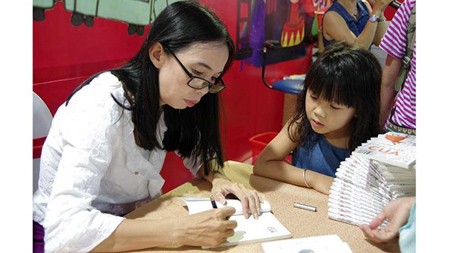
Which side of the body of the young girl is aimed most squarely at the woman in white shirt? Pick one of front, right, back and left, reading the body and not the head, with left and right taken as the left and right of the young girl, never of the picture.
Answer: front

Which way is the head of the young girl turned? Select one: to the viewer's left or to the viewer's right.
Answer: to the viewer's left

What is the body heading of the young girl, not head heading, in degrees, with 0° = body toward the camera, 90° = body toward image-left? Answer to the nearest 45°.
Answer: approximately 45°

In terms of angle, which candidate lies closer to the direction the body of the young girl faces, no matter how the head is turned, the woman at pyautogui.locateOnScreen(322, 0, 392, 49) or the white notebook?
the white notebook

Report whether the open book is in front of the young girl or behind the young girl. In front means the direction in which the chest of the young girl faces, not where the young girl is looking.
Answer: in front

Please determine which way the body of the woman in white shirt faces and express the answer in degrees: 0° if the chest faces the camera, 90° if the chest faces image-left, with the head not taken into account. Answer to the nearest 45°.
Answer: approximately 315°

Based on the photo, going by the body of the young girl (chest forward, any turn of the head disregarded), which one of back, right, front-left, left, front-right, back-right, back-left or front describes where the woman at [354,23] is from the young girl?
back-right

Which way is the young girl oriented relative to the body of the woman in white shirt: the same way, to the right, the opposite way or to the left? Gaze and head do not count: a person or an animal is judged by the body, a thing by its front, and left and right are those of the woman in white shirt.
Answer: to the right

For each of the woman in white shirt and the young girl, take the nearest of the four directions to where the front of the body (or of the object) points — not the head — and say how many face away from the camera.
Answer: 0
